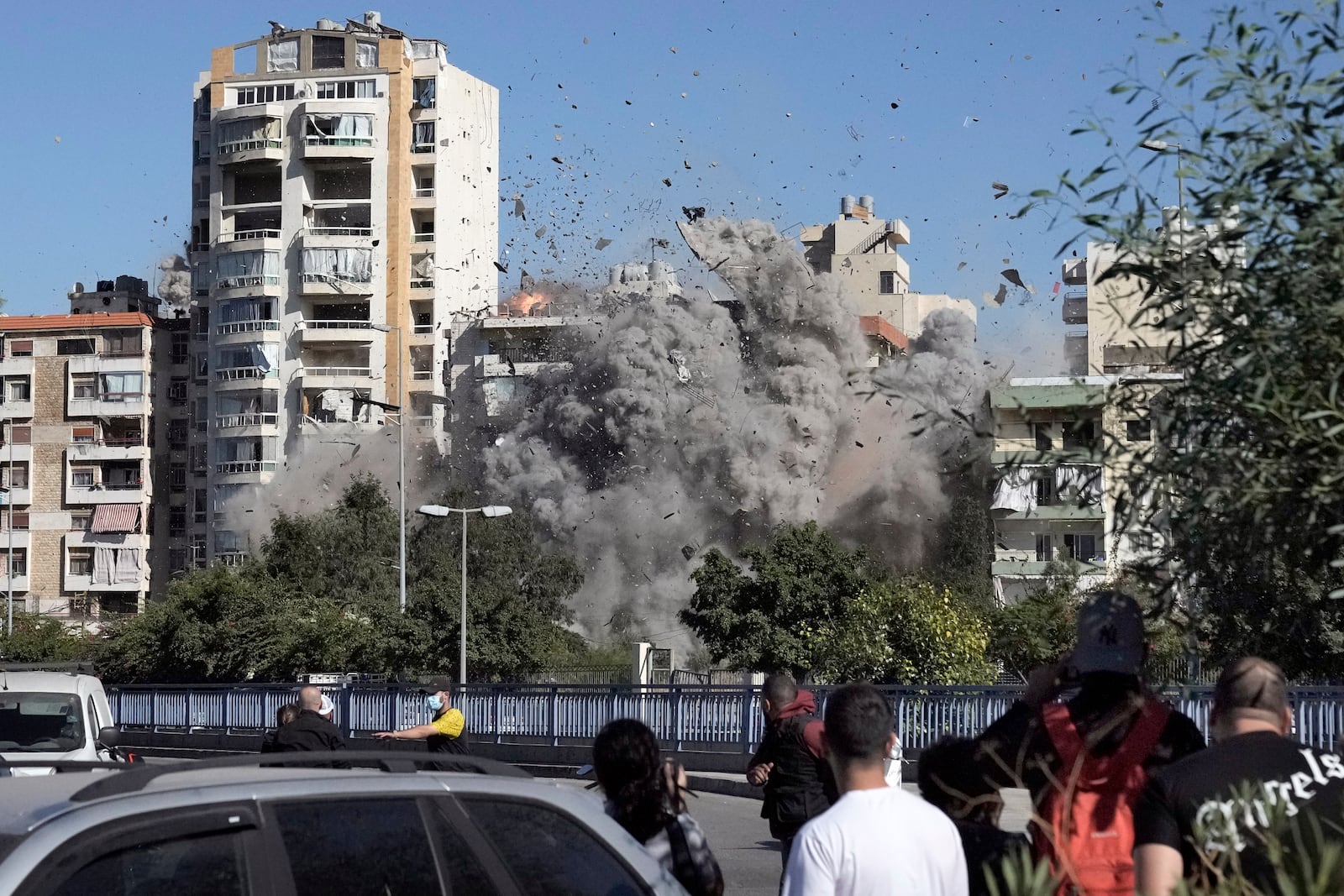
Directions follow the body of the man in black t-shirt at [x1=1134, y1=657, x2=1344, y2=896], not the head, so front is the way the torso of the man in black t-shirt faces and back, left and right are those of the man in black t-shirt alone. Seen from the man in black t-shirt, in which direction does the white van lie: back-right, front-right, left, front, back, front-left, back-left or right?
front-left

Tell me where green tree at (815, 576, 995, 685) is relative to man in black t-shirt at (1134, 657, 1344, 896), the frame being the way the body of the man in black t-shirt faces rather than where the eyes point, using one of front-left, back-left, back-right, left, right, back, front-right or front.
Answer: front

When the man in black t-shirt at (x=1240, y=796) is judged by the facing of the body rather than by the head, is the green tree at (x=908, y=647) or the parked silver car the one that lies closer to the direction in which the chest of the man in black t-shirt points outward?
the green tree

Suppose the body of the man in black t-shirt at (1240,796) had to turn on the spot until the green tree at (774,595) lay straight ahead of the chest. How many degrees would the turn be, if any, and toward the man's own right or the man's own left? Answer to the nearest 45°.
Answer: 0° — they already face it

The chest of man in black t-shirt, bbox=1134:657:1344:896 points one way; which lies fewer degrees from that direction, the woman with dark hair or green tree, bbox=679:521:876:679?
the green tree

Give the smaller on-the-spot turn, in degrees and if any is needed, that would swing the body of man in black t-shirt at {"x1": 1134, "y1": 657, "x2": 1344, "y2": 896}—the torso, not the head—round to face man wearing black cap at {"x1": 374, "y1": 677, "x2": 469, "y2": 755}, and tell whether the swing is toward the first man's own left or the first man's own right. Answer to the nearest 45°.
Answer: approximately 45° to the first man's own left

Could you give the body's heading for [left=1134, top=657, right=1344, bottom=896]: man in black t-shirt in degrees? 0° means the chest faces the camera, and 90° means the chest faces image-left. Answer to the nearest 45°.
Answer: approximately 180°

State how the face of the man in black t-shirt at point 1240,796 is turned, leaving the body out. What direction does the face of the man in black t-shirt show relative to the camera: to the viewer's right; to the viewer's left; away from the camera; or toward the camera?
away from the camera

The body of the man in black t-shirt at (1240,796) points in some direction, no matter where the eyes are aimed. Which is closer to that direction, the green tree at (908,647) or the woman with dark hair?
the green tree

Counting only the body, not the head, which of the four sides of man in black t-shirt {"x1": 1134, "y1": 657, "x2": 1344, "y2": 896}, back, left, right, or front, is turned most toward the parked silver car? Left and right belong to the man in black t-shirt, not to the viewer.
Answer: left
